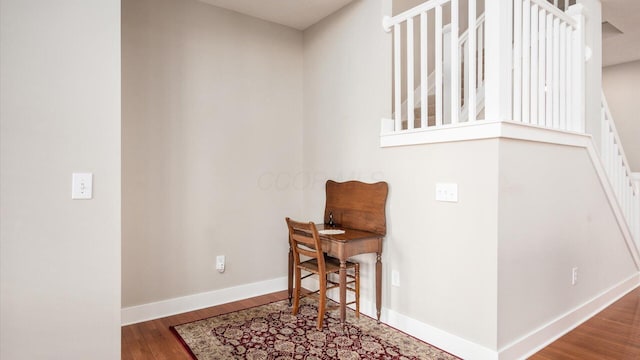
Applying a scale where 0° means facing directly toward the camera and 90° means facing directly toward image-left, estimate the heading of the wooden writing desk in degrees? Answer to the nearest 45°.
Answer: approximately 45°

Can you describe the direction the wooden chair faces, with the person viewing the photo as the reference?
facing away from the viewer and to the right of the viewer

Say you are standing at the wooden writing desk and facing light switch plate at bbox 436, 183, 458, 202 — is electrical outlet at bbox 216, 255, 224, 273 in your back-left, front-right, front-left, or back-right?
back-right

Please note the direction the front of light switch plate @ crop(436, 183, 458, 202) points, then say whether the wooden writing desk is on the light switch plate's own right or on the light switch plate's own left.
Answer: on the light switch plate's own right

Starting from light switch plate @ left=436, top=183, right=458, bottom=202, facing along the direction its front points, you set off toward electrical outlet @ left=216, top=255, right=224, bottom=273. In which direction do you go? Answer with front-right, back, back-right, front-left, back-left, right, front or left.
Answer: front-right

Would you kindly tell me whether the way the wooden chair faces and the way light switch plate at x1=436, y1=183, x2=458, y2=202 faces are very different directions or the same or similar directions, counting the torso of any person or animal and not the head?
very different directions

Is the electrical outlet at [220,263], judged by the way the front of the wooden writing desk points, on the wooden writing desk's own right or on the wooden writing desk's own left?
on the wooden writing desk's own right

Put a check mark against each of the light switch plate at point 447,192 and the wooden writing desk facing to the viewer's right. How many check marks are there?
0

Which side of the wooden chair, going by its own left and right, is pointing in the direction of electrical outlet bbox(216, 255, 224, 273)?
left
